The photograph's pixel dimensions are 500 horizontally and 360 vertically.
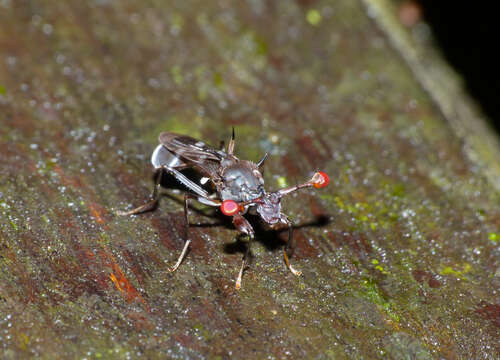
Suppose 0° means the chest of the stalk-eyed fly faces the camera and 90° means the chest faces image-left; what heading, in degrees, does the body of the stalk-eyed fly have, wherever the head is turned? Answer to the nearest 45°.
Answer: approximately 315°
